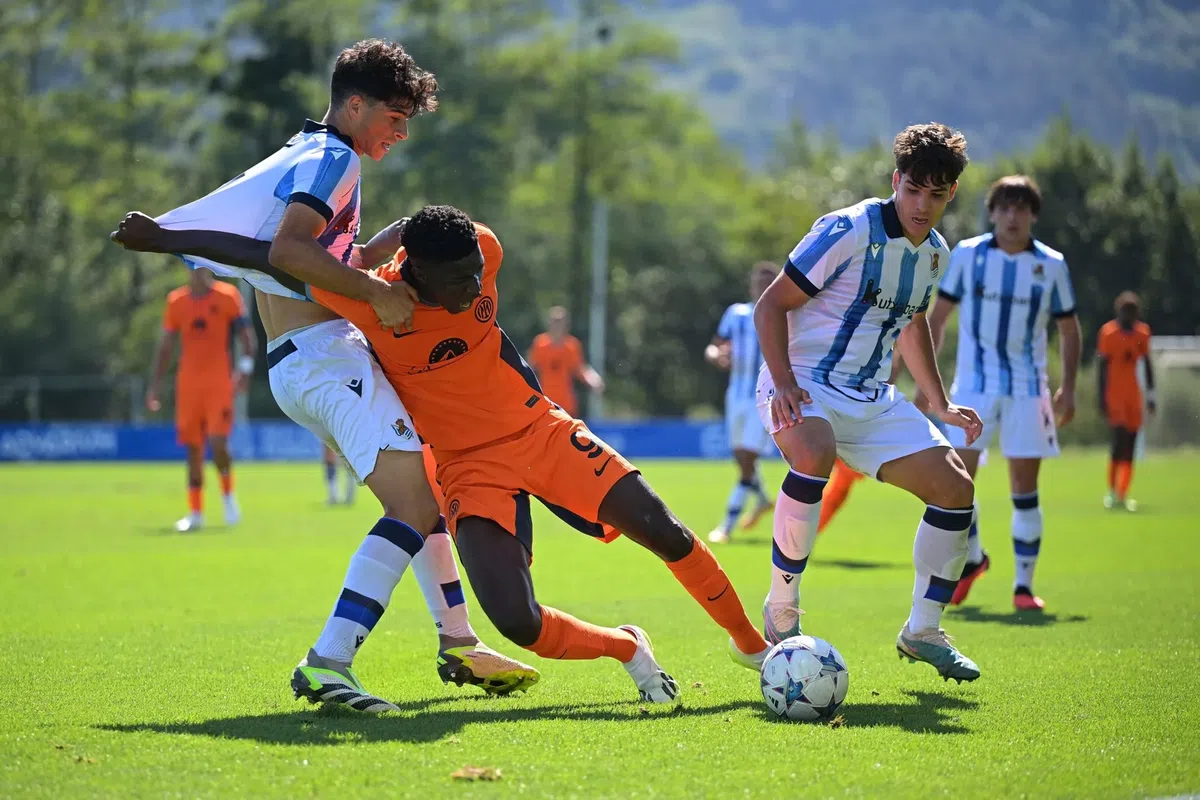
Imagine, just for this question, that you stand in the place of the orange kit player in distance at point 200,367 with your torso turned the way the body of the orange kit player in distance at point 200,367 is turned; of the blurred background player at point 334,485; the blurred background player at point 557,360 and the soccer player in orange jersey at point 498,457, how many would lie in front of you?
1

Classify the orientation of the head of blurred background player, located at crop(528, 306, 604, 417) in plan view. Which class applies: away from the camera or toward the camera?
toward the camera

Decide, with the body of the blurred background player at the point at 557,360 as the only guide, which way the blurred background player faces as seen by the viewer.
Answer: toward the camera

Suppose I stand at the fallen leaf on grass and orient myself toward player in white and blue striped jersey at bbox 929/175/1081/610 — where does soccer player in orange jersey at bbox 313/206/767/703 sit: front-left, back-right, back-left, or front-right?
front-left

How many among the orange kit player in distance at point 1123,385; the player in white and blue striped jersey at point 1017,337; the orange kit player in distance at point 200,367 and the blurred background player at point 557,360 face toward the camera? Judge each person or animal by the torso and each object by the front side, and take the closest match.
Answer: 4

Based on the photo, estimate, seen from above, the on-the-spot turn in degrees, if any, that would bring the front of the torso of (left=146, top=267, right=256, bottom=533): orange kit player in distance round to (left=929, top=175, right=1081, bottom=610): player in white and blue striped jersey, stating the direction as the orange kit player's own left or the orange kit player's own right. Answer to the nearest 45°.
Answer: approximately 45° to the orange kit player's own left

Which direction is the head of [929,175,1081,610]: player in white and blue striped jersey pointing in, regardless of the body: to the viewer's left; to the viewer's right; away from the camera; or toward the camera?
toward the camera

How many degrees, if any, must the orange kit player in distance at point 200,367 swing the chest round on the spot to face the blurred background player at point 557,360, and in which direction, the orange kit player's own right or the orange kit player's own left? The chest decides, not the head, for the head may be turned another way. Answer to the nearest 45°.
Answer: approximately 135° to the orange kit player's own left

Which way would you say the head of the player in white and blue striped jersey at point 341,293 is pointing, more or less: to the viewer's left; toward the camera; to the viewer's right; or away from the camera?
to the viewer's right

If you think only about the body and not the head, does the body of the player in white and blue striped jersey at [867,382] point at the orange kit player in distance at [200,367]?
no

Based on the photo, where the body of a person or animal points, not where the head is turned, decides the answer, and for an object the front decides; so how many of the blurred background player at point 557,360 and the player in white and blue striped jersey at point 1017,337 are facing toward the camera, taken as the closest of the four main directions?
2

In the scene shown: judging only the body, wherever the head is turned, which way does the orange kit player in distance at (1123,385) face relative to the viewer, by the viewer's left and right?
facing the viewer

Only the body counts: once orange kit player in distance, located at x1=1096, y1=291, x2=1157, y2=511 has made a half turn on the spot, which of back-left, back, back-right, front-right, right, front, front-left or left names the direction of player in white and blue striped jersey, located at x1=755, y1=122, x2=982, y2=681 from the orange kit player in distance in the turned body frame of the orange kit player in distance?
back

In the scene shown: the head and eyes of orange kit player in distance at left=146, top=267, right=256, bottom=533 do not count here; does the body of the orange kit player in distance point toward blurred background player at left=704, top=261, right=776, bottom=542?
no

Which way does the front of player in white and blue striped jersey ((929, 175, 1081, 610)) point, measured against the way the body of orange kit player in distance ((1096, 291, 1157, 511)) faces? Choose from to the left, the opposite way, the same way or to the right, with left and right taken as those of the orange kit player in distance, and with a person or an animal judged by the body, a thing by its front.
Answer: the same way

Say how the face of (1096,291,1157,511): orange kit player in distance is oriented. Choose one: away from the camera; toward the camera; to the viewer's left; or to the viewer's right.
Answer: toward the camera

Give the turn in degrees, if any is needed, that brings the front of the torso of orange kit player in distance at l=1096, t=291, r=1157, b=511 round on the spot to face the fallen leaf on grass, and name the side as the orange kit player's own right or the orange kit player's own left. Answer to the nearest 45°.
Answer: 0° — they already face it
